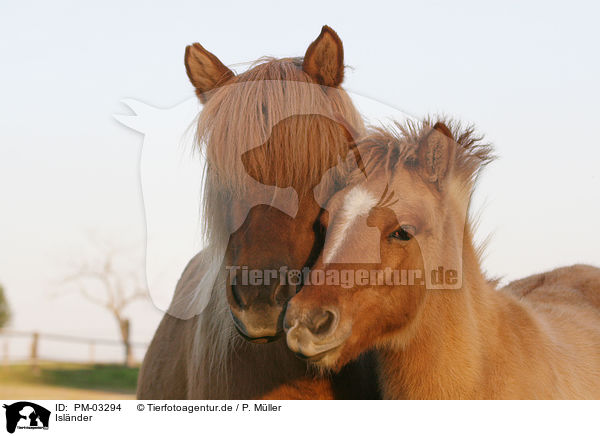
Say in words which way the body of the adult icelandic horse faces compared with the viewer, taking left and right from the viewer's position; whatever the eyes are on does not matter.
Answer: facing the viewer
